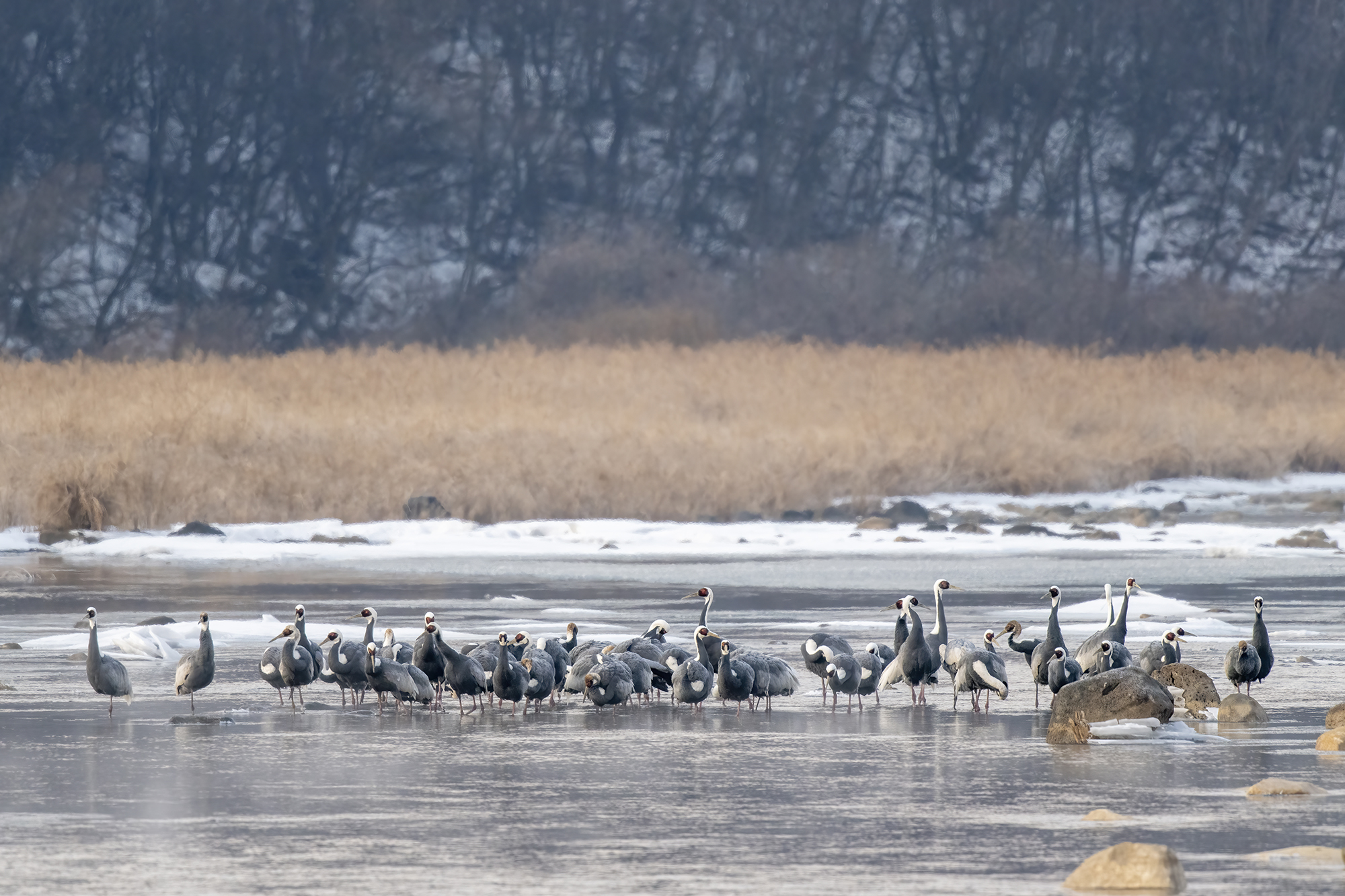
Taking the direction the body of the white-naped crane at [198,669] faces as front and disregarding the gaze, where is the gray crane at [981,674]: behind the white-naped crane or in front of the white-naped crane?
in front

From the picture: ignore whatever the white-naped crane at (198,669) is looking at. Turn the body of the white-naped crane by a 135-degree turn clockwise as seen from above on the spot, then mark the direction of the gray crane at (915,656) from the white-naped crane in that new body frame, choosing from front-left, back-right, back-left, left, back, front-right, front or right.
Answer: back

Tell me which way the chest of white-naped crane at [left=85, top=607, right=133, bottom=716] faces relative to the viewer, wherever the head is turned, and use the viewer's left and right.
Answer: facing the viewer and to the left of the viewer

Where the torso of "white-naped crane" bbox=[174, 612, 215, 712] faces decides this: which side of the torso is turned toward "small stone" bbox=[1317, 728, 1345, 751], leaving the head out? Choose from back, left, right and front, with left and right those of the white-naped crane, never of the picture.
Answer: front

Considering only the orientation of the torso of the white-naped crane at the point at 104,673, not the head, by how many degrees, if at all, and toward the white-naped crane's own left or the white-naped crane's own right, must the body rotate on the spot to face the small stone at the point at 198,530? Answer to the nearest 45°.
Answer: approximately 135° to the white-naped crane's own right

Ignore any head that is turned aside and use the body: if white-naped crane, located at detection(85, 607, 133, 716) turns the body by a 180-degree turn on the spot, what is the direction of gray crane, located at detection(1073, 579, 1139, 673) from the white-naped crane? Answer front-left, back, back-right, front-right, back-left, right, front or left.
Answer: front-right

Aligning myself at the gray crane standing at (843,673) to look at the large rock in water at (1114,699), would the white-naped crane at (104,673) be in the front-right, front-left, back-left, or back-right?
back-right

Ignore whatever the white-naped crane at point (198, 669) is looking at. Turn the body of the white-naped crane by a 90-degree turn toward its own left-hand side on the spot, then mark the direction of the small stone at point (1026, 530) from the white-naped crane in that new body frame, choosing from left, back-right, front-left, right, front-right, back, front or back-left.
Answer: front

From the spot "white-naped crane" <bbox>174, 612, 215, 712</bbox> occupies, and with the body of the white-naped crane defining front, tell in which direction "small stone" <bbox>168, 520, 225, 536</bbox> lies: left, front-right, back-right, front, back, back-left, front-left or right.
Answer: back-left
